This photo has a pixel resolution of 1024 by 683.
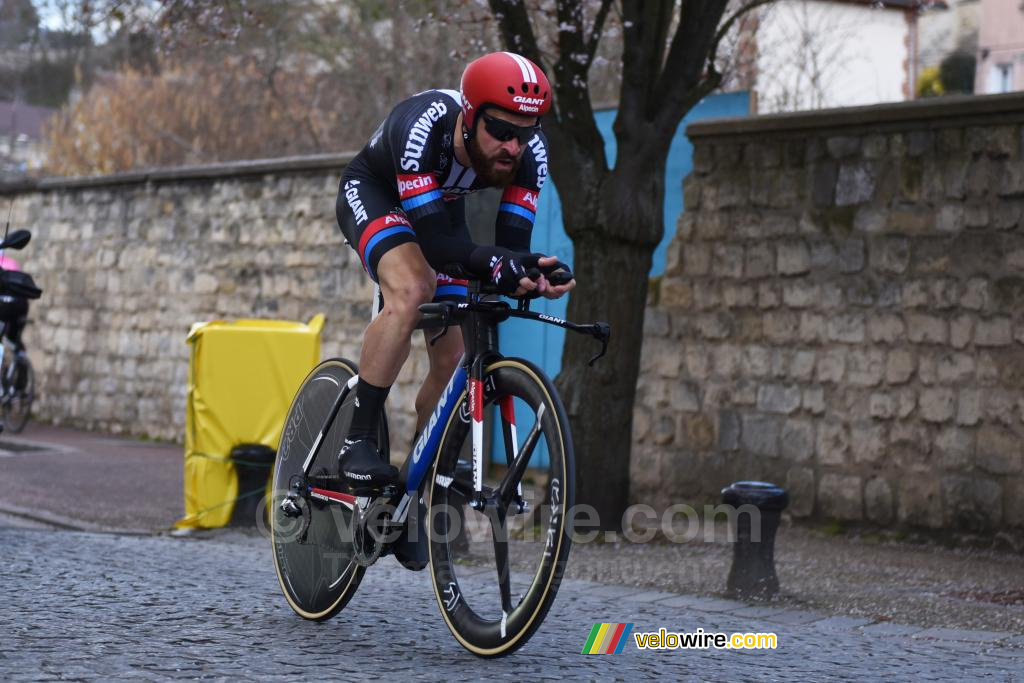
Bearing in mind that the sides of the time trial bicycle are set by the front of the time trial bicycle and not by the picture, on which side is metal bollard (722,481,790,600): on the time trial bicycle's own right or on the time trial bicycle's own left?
on the time trial bicycle's own left

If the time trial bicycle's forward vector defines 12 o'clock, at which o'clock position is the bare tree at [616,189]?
The bare tree is roughly at 8 o'clock from the time trial bicycle.

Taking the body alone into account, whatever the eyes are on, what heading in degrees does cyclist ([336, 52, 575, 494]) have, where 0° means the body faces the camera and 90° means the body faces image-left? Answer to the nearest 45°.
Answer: approximately 315°

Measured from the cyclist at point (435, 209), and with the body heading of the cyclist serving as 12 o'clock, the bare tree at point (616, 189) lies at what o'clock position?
The bare tree is roughly at 8 o'clock from the cyclist.

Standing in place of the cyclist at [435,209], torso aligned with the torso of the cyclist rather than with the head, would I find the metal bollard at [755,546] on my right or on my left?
on my left

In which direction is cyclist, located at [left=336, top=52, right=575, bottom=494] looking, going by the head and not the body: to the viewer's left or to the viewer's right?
to the viewer's right

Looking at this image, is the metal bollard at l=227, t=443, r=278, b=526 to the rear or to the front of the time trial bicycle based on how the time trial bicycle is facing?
to the rear

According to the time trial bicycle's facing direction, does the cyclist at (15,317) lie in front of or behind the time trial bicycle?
behind

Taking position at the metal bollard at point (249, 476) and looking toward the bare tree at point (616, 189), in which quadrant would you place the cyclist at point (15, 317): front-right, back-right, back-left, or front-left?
back-left
